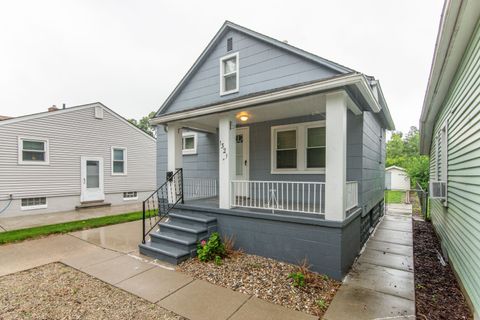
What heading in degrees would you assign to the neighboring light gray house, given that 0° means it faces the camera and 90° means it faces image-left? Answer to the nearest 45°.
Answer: approximately 315°

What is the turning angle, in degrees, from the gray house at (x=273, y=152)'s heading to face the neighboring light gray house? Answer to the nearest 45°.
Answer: approximately 90° to its right

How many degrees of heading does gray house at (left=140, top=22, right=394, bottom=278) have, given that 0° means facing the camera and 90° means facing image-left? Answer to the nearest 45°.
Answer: approximately 45°
